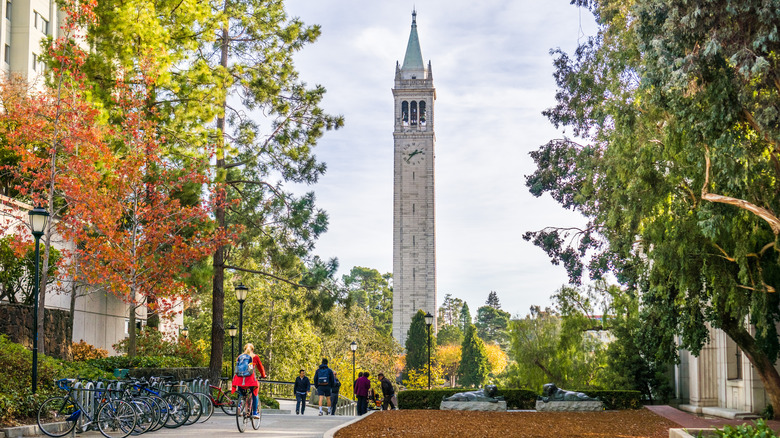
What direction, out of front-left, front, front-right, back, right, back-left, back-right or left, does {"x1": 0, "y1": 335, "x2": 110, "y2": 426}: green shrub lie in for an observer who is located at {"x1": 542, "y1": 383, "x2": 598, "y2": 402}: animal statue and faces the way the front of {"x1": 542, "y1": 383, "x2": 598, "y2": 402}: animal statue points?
front-left

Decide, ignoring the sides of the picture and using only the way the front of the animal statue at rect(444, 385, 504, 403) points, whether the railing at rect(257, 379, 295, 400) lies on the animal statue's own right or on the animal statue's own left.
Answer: on the animal statue's own left

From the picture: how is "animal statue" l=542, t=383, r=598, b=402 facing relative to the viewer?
to the viewer's left

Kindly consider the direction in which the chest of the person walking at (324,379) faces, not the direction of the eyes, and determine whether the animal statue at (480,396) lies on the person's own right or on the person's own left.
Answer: on the person's own right

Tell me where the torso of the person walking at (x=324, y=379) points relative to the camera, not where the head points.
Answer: away from the camera

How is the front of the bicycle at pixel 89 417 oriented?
to the viewer's left

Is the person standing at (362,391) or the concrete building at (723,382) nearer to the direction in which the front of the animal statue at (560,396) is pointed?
the person standing

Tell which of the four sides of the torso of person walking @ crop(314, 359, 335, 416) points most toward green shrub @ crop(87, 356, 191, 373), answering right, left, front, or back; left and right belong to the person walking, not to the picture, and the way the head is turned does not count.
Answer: left
